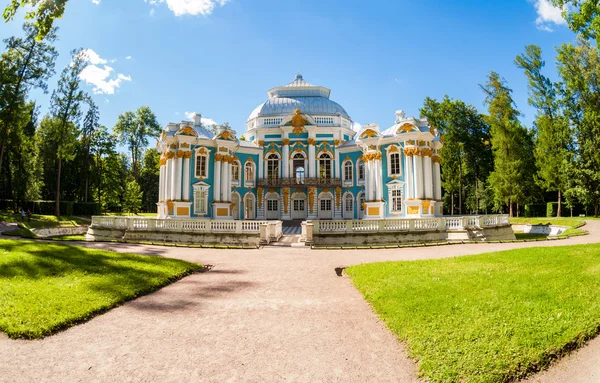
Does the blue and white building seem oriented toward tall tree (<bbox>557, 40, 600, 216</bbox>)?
no

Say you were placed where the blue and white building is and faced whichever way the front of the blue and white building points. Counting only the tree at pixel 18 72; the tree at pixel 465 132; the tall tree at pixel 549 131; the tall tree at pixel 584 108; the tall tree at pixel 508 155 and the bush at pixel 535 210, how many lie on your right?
1

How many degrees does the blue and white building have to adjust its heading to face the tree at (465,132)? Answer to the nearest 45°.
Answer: approximately 135° to its left

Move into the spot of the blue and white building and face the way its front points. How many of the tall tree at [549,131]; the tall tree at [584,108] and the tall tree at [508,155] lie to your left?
3

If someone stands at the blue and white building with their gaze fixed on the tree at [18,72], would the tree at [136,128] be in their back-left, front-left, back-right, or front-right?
front-right

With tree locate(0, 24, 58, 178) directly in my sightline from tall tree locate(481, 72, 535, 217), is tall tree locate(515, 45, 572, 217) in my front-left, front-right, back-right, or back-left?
back-left

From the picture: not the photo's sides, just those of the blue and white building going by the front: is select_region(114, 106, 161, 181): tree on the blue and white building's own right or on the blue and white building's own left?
on the blue and white building's own right

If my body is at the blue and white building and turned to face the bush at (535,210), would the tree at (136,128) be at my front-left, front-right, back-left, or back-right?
back-left

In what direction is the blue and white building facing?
toward the camera

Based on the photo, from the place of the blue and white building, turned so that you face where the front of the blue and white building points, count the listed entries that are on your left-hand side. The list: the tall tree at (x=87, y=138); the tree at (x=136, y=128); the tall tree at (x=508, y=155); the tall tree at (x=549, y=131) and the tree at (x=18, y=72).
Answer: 2

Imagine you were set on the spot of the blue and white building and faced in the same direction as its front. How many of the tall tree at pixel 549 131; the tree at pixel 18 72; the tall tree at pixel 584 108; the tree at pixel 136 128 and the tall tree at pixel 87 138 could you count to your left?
2

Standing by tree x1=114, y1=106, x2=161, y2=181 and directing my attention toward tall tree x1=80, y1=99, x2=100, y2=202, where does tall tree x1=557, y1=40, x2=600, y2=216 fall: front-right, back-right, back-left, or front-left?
back-left

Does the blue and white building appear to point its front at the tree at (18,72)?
no

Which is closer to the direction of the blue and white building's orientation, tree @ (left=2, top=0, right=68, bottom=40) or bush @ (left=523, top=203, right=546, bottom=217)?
the tree

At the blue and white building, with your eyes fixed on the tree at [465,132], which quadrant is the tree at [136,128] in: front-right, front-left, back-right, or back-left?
back-left

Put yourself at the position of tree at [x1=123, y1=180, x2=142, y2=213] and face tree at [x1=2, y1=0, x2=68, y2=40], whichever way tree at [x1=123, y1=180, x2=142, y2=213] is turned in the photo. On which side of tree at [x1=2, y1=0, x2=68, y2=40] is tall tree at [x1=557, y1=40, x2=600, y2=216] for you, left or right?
left

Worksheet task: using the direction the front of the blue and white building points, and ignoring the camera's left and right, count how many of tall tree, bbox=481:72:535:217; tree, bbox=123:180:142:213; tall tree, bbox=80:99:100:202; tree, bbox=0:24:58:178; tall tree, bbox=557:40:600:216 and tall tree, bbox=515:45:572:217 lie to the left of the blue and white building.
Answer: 3

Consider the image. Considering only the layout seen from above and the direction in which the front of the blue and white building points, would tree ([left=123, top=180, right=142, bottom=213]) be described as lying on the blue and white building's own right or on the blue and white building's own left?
on the blue and white building's own right

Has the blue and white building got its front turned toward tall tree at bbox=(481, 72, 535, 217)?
no
